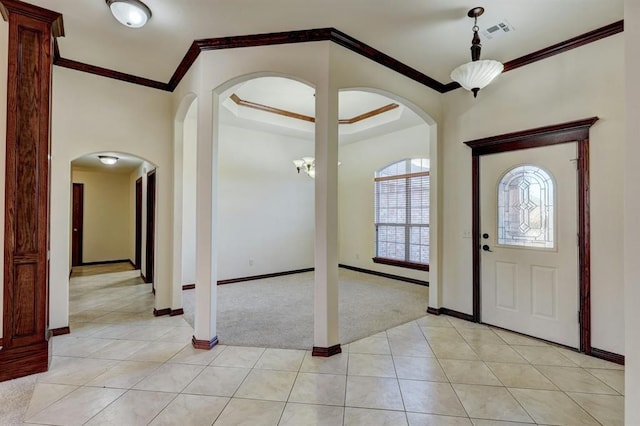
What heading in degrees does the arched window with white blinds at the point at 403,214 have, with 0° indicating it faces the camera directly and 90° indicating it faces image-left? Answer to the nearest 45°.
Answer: approximately 45°

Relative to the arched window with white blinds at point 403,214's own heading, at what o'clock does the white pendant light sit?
The white pendant light is roughly at 10 o'clock from the arched window with white blinds.

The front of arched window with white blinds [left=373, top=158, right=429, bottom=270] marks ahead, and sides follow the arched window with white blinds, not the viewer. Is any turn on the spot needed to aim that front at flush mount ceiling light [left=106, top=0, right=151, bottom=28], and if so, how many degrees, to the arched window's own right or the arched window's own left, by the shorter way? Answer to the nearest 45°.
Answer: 0° — it already faces it

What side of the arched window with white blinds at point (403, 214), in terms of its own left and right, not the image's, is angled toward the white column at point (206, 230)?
front

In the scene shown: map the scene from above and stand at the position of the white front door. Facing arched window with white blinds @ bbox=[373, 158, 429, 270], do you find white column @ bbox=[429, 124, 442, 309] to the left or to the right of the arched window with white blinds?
left

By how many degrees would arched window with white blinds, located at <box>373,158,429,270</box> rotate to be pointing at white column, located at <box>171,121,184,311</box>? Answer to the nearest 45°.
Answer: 0° — it already faces it

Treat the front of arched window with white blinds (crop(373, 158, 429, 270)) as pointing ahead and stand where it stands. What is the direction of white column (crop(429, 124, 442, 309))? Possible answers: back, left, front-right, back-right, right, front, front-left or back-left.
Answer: front-left

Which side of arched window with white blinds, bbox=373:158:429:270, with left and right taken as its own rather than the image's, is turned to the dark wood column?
front

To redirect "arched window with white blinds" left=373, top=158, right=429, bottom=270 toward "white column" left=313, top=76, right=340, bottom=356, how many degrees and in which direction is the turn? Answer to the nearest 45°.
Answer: approximately 45° to its left

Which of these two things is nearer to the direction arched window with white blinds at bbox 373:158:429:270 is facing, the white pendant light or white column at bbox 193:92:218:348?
the white column
